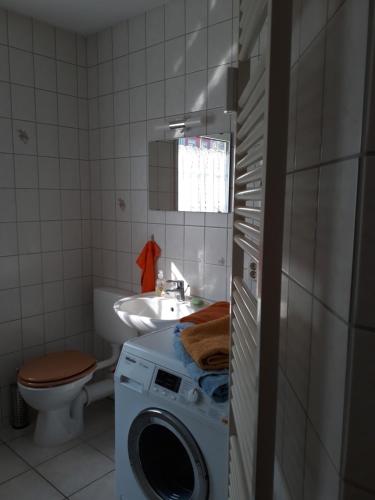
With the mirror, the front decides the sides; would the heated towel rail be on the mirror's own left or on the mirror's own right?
on the mirror's own left

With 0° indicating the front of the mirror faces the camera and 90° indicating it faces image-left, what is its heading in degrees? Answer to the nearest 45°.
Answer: approximately 45°

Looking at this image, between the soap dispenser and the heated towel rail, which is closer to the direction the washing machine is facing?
the heated towel rail

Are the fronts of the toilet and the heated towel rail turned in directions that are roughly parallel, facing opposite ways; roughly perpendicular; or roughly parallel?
roughly perpendicular

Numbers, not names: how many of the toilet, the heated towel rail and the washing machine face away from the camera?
0

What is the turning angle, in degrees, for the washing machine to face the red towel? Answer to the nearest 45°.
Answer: approximately 135° to its right

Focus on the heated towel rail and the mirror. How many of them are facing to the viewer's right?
0

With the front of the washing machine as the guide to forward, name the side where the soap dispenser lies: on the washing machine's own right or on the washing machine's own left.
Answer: on the washing machine's own right

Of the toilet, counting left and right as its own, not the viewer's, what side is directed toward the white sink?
left

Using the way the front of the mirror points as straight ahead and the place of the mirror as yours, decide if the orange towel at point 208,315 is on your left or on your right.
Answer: on your left
